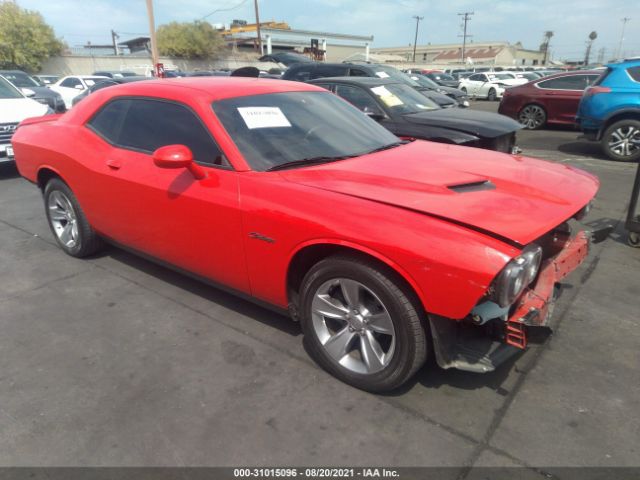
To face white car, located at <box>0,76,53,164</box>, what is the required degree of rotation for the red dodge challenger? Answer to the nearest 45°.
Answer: approximately 180°

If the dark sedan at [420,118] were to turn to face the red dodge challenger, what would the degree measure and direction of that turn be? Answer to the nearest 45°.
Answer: approximately 45° to its right

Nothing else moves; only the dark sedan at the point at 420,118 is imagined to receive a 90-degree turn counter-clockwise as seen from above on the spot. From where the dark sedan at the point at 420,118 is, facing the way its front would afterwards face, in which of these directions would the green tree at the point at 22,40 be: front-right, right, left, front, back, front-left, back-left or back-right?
left

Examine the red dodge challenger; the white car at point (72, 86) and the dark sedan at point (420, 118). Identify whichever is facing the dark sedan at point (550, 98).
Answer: the white car

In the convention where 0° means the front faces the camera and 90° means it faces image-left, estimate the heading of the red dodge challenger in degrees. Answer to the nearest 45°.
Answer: approximately 315°
